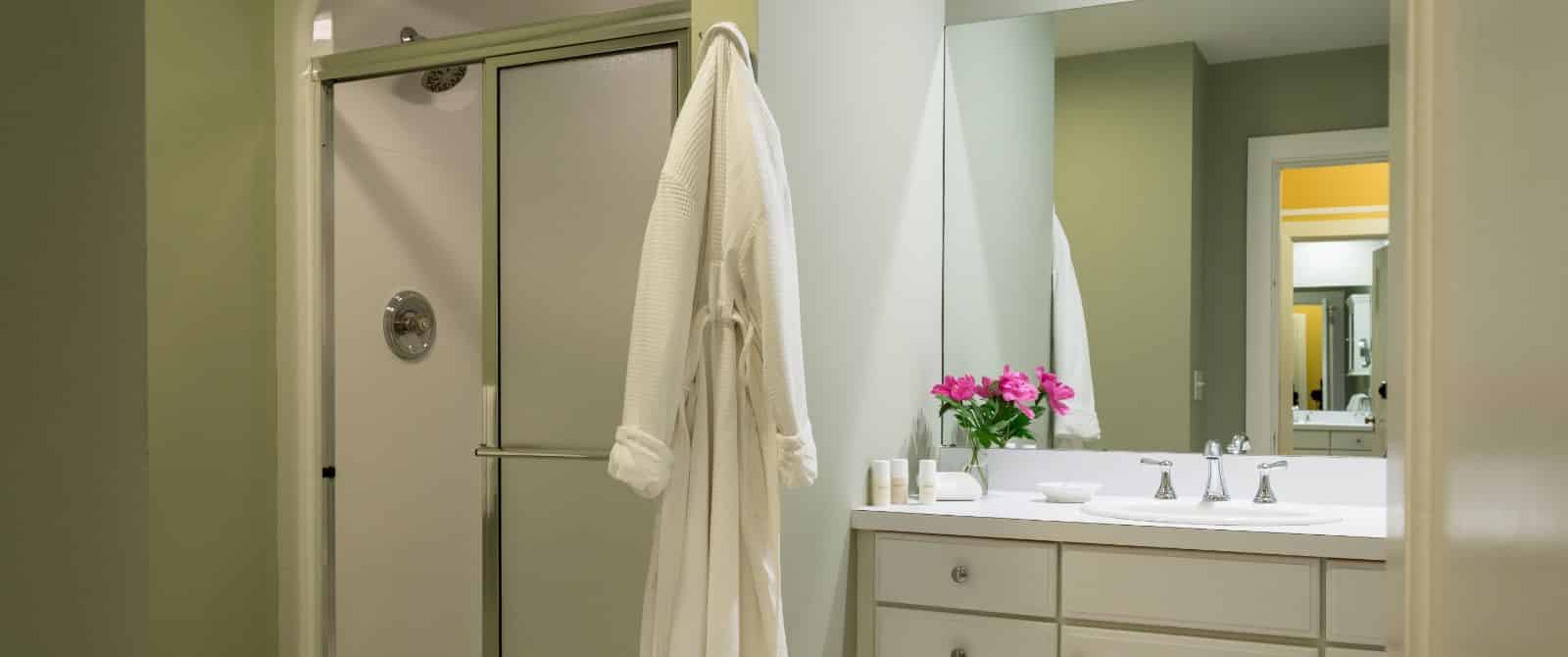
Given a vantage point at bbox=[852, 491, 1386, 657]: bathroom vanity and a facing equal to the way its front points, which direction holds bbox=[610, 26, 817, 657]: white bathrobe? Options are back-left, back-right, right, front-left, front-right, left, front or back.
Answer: front-right

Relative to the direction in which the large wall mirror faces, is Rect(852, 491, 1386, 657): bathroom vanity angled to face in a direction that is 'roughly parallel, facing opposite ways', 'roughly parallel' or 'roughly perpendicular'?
roughly parallel

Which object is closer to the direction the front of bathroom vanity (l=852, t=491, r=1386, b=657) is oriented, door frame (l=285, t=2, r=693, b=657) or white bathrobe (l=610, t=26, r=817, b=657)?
the white bathrobe

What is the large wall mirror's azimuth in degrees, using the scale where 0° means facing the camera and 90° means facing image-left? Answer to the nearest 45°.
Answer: approximately 0°

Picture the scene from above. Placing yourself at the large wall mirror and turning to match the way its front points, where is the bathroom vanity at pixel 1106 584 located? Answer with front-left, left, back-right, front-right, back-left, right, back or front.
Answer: front

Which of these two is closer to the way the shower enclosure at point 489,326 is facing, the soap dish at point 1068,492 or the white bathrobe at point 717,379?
the white bathrobe

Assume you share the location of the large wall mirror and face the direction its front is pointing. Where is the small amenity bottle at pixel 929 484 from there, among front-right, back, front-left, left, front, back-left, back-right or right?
front-right

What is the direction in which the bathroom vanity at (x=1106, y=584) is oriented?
toward the camera

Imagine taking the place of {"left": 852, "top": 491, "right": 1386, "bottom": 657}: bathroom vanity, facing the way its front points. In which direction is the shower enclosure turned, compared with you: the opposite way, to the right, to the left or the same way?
the same way

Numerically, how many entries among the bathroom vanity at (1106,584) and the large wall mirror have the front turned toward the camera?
2

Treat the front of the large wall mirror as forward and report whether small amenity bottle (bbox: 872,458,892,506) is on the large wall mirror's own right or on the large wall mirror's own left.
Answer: on the large wall mirror's own right

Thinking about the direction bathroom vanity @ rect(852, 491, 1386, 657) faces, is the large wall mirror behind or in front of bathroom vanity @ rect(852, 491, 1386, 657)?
behind

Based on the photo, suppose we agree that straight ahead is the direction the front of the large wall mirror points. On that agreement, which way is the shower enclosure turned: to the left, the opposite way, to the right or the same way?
the same way
